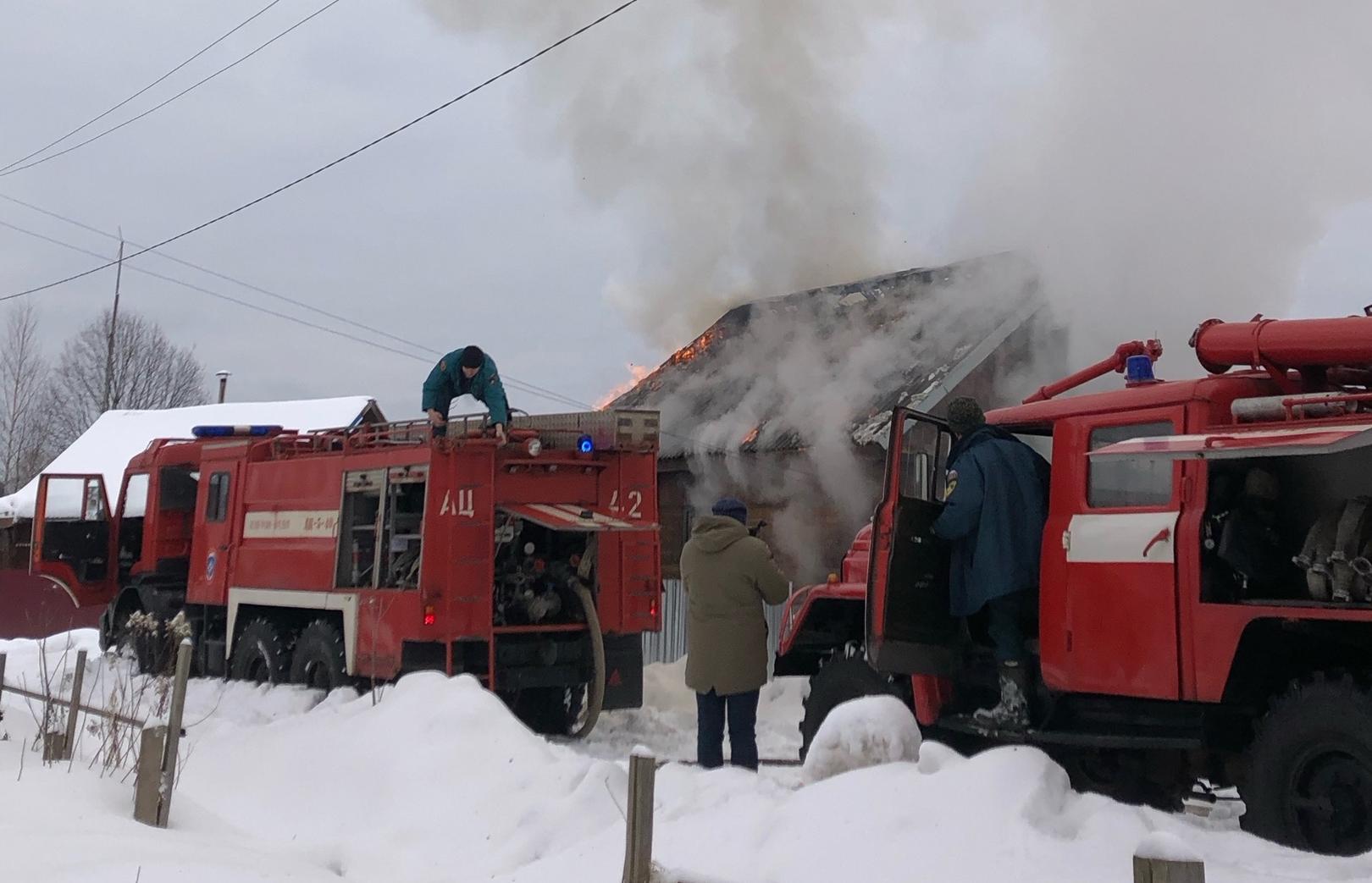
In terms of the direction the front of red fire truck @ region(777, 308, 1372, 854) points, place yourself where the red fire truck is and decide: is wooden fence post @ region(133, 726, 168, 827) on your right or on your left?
on your left

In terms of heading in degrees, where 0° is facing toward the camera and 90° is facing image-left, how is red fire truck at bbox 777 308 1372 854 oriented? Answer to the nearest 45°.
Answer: approximately 135°

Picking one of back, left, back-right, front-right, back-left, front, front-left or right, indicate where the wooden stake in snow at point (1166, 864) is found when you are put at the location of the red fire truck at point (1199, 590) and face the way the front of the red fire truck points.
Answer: back-left

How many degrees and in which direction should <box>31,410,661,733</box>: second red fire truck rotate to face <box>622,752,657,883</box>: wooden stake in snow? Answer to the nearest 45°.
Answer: approximately 135° to its left

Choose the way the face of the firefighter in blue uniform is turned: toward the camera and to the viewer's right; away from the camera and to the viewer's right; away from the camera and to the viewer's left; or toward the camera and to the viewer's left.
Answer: away from the camera and to the viewer's left

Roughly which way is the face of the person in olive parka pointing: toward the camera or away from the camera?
away from the camera

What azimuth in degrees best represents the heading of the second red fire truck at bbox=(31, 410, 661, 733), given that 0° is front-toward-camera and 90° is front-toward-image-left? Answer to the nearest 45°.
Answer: approximately 135°

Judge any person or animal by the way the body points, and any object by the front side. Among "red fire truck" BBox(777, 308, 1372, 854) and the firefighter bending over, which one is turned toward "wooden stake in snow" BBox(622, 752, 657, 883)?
the firefighter bending over

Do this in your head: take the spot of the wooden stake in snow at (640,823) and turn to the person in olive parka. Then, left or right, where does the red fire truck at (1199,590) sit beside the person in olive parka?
right

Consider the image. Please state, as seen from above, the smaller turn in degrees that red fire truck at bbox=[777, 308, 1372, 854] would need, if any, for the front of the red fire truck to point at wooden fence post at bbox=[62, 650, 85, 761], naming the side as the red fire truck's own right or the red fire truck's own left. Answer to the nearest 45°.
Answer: approximately 45° to the red fire truck's own left

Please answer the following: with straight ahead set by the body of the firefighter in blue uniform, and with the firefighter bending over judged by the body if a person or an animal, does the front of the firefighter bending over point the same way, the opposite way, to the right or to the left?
the opposite way

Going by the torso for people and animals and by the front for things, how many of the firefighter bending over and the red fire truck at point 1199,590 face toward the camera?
1

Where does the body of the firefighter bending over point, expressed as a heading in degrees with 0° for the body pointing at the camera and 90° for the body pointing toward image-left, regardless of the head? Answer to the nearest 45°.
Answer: approximately 0°
